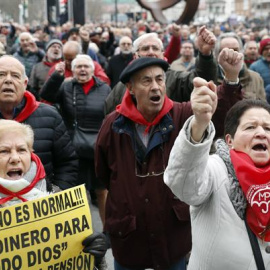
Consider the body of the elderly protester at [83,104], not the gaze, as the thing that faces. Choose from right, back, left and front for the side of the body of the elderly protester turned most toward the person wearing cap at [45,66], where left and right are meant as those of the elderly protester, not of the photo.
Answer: back

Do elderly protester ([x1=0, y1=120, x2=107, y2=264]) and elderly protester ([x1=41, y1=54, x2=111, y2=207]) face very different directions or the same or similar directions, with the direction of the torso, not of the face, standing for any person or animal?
same or similar directions

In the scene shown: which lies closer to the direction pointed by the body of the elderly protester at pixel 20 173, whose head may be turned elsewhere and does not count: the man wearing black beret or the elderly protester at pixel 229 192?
the elderly protester

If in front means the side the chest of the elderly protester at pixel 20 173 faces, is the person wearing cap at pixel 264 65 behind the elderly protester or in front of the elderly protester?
behind

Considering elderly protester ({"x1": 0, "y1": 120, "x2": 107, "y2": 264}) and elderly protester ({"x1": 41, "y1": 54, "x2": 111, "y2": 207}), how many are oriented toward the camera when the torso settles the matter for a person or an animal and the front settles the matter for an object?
2

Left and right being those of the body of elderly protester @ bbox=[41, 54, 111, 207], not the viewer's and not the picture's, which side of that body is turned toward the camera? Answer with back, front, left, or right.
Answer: front

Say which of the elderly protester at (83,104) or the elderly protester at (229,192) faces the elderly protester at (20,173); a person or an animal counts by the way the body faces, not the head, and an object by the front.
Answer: the elderly protester at (83,104)

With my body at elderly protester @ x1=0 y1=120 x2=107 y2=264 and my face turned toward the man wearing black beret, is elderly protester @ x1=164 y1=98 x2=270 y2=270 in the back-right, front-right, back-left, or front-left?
front-right

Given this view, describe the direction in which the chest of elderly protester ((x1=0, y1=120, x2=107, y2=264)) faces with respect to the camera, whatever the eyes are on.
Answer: toward the camera

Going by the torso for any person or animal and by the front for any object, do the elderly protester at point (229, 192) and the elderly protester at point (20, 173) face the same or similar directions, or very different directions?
same or similar directions

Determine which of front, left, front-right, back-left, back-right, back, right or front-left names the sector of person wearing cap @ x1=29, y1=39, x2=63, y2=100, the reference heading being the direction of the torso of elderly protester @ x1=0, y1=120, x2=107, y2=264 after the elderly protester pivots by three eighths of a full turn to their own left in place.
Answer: front-left

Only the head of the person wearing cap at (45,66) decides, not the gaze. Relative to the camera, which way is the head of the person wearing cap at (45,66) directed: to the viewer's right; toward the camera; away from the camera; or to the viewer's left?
toward the camera

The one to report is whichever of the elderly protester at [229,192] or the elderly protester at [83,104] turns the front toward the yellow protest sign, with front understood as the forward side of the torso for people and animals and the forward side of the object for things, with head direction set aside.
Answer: the elderly protester at [83,104]

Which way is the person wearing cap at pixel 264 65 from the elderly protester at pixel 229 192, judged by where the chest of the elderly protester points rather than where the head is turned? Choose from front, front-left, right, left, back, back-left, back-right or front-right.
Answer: back-left

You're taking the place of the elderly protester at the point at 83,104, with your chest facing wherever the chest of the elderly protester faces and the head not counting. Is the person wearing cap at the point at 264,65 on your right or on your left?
on your left
